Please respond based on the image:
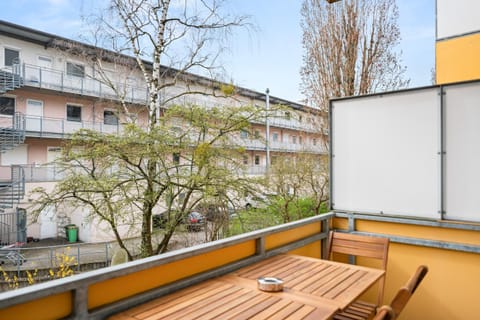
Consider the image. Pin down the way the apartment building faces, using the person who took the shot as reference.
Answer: facing the viewer and to the right of the viewer

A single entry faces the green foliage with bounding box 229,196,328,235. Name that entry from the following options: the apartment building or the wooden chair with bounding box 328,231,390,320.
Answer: the apartment building

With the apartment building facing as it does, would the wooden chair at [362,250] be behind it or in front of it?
in front

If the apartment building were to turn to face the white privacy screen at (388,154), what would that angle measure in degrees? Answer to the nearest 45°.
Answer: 0° — it already faces it

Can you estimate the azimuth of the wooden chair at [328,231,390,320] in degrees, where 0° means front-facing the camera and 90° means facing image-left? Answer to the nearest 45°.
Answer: approximately 45°

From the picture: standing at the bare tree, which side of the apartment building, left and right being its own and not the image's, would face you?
front

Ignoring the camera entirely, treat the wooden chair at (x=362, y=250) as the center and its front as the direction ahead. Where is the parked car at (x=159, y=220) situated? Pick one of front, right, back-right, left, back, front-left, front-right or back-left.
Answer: right

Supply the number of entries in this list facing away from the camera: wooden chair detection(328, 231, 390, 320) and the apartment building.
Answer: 0

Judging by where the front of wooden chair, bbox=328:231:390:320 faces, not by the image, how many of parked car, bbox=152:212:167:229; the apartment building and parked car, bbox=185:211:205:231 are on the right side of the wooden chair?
3

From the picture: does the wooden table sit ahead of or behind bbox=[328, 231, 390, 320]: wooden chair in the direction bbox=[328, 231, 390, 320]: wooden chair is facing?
ahead

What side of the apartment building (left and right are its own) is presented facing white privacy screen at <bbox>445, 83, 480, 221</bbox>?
front

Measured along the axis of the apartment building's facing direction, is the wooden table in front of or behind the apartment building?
in front

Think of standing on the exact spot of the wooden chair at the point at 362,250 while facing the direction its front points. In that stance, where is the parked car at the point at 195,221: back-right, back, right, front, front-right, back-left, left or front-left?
right
